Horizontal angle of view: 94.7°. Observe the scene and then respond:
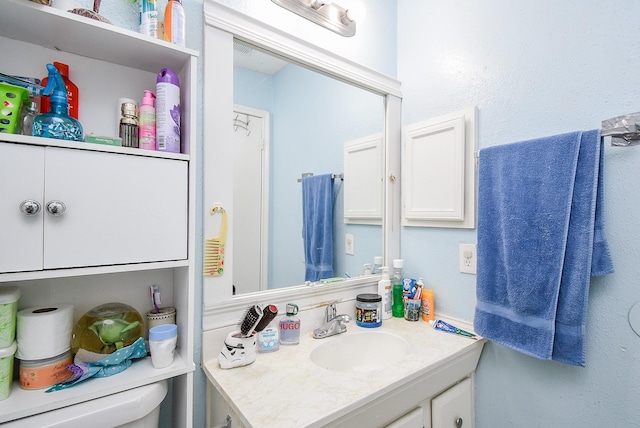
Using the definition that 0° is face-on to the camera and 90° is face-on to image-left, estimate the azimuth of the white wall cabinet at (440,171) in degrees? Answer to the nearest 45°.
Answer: approximately 45°

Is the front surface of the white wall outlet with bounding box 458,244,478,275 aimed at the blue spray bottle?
yes

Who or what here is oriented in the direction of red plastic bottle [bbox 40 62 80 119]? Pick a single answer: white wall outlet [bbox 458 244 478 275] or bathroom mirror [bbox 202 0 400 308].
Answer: the white wall outlet

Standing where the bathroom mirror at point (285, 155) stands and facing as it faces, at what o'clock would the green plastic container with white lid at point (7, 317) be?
The green plastic container with white lid is roughly at 3 o'clock from the bathroom mirror.

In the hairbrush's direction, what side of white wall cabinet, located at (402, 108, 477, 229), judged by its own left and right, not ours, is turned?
front

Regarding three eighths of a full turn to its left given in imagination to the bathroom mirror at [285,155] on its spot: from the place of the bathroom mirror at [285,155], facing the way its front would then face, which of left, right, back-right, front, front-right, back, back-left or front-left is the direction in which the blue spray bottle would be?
back-left

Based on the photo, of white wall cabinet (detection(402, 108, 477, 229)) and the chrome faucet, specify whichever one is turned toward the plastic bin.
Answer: the white wall cabinet
